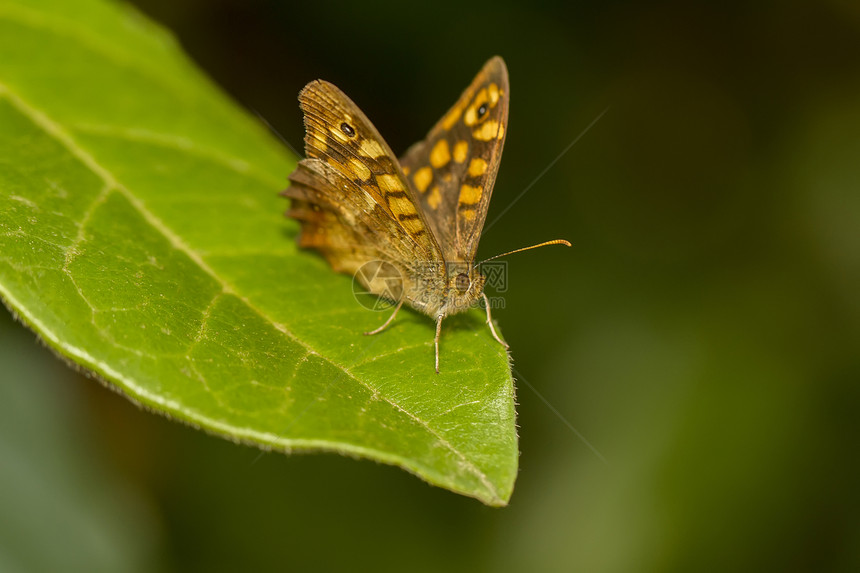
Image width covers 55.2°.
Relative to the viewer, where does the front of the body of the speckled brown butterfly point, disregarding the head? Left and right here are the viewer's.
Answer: facing the viewer and to the right of the viewer
